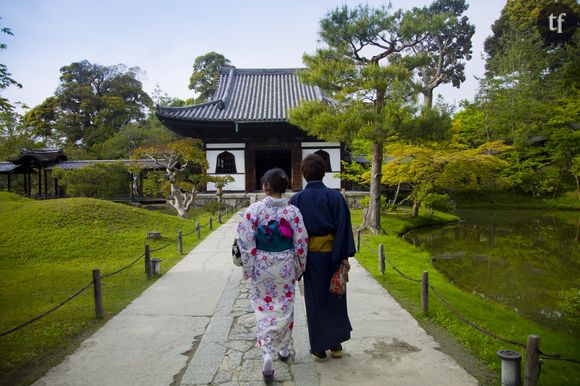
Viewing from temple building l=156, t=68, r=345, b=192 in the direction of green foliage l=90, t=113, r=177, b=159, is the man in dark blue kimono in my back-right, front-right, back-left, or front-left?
back-left

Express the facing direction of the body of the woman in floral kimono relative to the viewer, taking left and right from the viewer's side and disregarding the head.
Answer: facing away from the viewer

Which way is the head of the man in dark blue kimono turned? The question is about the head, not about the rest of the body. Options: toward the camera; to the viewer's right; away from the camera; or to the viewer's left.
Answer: away from the camera

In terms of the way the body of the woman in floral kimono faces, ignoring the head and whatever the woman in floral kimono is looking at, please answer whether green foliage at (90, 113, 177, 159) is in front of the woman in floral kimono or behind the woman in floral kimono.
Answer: in front

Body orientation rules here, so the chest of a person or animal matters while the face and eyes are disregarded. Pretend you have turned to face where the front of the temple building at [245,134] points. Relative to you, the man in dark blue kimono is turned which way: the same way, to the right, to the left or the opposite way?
the opposite way

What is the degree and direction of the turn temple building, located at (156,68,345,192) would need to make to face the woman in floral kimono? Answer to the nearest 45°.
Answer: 0° — it already faces them

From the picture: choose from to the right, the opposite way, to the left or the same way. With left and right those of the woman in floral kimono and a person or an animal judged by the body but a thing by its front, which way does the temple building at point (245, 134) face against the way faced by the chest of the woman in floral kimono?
the opposite way

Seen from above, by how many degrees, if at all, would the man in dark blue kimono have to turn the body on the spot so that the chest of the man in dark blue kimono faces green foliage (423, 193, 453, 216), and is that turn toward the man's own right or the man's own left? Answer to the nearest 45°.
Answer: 0° — they already face it

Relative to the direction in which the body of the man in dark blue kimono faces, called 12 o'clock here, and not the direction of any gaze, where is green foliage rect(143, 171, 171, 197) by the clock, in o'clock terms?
The green foliage is roughly at 11 o'clock from the man in dark blue kimono.

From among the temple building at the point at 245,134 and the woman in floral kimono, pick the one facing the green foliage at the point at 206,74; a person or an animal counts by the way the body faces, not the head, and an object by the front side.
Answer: the woman in floral kimono

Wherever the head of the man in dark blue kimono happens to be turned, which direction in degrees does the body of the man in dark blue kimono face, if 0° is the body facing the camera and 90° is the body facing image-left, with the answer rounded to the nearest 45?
approximately 180°

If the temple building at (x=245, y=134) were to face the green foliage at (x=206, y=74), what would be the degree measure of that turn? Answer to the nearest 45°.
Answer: approximately 180°

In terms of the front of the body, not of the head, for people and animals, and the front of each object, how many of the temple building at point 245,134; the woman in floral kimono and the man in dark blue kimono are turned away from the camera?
2

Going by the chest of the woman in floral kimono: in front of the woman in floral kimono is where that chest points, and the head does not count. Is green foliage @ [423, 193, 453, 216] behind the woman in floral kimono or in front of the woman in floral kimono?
in front

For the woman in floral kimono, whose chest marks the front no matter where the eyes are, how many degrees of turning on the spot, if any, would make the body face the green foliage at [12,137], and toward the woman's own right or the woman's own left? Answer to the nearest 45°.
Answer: approximately 45° to the woman's own left
